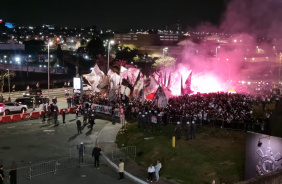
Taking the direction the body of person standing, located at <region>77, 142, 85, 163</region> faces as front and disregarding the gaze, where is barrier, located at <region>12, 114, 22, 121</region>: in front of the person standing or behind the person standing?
in front

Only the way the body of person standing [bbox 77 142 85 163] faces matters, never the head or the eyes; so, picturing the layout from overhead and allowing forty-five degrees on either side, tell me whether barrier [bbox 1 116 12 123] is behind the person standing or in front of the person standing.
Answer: in front

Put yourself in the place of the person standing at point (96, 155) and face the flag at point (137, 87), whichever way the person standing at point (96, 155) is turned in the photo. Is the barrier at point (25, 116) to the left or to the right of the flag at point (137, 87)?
left

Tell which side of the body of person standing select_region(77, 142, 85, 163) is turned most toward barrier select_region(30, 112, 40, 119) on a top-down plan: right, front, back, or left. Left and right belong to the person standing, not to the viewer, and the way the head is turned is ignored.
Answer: front

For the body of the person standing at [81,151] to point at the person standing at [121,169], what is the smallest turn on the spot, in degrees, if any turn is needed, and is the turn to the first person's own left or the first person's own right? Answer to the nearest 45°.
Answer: approximately 135° to the first person's own right

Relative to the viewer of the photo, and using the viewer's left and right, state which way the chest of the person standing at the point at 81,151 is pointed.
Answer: facing away from the viewer

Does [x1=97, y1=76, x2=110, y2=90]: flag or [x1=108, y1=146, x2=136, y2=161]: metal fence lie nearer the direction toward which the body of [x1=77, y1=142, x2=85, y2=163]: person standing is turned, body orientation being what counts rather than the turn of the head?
the flag

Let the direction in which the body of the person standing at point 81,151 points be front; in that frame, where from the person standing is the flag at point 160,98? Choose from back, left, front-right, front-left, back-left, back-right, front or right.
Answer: front-right

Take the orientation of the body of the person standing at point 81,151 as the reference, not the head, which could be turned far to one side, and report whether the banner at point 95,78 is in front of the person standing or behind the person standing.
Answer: in front

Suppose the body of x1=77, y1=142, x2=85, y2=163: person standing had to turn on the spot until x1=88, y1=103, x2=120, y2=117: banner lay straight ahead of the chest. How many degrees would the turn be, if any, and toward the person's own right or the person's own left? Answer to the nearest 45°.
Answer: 0° — they already face it

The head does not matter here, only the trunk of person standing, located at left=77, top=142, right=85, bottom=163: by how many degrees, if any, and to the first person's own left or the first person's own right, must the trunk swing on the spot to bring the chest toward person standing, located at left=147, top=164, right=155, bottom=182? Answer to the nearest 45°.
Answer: approximately 135° to the first person's own right

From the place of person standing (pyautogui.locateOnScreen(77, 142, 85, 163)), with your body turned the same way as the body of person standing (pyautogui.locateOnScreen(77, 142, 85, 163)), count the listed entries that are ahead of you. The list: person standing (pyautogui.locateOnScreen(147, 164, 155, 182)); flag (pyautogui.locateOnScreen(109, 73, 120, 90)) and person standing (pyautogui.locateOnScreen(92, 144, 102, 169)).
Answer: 1

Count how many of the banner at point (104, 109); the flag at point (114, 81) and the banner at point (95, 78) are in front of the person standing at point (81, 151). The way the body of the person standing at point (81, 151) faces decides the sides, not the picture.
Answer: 3
